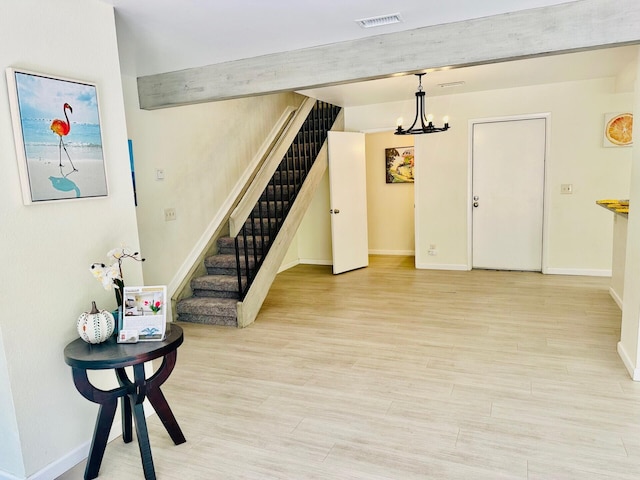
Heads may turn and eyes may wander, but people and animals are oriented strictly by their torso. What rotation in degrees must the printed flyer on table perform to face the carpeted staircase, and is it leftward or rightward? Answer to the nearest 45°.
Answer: approximately 180°

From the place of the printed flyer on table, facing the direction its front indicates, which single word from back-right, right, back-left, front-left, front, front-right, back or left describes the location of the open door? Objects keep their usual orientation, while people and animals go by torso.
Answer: back-left

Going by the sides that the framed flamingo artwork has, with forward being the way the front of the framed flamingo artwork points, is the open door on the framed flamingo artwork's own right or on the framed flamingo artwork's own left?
on the framed flamingo artwork's own left

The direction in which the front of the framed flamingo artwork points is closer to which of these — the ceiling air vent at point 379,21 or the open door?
the ceiling air vent

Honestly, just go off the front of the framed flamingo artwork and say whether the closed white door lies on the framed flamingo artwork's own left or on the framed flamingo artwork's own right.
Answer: on the framed flamingo artwork's own left

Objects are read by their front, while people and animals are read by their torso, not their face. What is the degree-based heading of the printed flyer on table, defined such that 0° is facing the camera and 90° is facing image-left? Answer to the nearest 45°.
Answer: approximately 0°

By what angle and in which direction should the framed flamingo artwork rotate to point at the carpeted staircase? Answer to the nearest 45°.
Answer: approximately 90° to its left

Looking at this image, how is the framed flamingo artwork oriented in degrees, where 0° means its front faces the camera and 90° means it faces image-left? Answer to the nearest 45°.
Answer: approximately 315°
